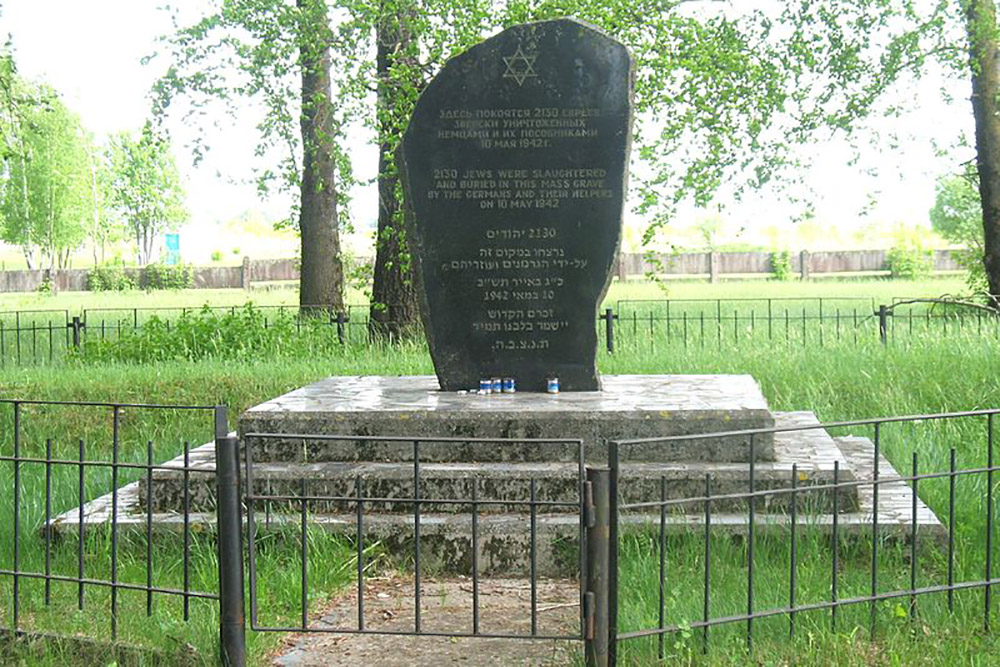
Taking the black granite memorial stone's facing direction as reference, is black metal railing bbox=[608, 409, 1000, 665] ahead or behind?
ahead

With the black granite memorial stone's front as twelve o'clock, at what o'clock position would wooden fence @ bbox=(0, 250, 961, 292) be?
The wooden fence is roughly at 6 o'clock from the black granite memorial stone.

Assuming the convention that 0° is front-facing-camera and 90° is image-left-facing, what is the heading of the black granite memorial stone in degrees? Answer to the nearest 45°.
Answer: approximately 0°

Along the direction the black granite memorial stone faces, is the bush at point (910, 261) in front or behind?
behind

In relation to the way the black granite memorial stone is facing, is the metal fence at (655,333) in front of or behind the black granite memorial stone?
behind

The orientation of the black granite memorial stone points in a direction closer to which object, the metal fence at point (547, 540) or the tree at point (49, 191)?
the metal fence

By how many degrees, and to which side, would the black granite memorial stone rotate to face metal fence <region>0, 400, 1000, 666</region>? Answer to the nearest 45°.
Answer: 0° — it already faces it

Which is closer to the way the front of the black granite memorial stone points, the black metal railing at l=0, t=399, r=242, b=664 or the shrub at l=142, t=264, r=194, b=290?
the black metal railing

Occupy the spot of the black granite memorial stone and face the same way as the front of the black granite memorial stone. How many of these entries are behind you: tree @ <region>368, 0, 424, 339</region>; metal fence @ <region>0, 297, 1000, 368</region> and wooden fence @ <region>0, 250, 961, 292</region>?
3

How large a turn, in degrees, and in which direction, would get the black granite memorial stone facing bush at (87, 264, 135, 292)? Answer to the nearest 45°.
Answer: approximately 180°

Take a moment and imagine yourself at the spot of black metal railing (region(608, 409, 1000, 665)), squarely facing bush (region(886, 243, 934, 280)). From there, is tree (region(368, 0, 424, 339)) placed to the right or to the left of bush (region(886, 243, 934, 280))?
left

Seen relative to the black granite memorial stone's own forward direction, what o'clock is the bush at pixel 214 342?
The bush is roughly at 5 o'clock from the black granite memorial stone.

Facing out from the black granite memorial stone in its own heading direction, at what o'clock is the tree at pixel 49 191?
The tree is roughly at 5 o'clock from the black granite memorial stone.
